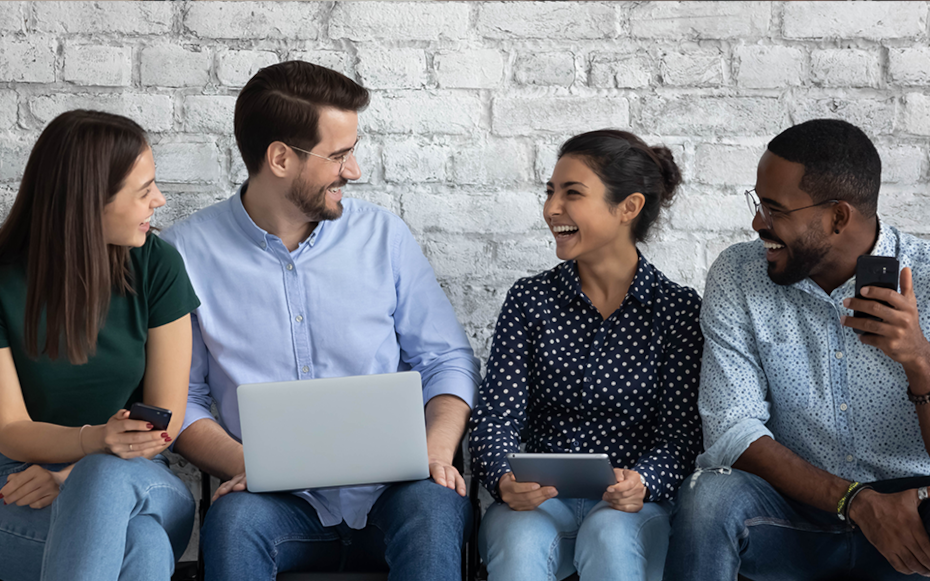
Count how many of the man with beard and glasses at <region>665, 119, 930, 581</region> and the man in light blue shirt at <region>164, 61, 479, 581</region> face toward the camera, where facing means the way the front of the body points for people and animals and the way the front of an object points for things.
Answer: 2

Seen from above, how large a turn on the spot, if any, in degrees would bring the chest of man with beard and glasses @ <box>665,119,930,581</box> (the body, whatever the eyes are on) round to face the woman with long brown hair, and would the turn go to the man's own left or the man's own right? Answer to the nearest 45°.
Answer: approximately 90° to the man's own right

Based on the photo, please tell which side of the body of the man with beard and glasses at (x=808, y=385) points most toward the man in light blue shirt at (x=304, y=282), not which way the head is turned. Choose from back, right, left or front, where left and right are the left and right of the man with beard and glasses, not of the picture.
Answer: right

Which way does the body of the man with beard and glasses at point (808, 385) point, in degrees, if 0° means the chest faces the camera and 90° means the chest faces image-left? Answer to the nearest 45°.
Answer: approximately 0°

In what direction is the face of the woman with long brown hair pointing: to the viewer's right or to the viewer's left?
to the viewer's right

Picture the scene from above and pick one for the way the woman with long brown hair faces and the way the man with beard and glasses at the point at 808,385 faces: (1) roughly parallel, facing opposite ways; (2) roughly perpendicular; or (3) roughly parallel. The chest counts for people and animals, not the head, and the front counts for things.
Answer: roughly perpendicular

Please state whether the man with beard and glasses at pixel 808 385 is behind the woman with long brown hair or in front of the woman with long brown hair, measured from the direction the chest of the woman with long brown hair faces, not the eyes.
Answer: in front

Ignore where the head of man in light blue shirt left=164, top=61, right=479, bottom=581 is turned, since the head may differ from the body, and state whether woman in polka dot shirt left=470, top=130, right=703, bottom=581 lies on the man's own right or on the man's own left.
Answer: on the man's own left

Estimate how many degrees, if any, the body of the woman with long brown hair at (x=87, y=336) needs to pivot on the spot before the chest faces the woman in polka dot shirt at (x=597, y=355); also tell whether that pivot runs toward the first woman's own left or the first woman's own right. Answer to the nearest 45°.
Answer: approximately 45° to the first woman's own left

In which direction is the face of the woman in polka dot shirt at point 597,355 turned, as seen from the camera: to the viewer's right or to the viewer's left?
to the viewer's left

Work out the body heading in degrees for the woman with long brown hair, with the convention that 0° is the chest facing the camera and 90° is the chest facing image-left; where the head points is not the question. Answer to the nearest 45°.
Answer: approximately 315°
